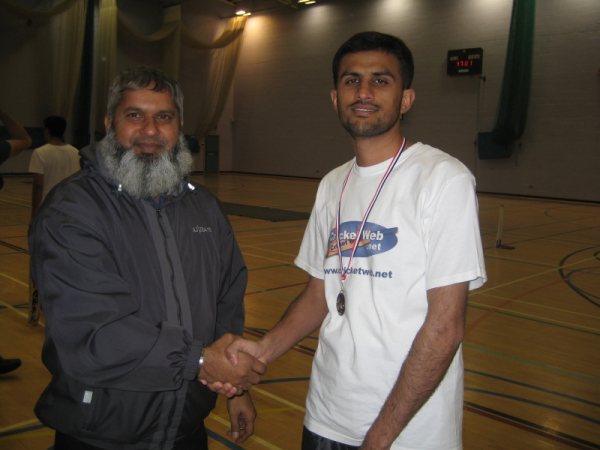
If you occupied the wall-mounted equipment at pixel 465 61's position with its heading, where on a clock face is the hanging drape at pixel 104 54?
The hanging drape is roughly at 3 o'clock from the wall-mounted equipment.

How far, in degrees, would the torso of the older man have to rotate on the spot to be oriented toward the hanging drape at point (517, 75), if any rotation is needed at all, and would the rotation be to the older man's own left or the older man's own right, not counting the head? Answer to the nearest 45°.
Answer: approximately 90° to the older man's own left

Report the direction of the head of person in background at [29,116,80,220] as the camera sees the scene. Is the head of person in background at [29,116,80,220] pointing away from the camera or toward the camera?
away from the camera

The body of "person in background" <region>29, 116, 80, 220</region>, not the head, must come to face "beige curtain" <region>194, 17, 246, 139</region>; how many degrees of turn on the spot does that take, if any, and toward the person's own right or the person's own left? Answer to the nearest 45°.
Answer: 0° — they already face it

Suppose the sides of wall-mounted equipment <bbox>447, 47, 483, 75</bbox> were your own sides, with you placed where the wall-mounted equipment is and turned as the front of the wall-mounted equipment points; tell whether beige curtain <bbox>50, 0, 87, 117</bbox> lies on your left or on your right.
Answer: on your right

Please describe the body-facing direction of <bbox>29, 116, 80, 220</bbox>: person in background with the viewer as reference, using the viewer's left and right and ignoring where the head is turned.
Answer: facing away from the viewer

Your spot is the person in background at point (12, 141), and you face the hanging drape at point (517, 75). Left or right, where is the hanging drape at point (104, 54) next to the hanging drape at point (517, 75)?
left

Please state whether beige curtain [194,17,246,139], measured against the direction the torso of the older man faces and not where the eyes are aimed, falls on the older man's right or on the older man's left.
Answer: on the older man's left

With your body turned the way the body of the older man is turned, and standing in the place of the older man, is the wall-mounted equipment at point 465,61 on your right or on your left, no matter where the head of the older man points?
on your left

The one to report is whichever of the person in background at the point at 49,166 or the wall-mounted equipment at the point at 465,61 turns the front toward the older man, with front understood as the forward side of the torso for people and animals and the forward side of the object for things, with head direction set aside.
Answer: the wall-mounted equipment
